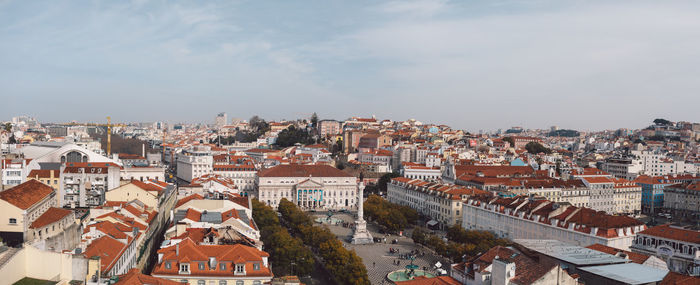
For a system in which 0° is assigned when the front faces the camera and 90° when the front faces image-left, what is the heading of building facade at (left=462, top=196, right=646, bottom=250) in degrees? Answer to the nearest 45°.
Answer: approximately 45°

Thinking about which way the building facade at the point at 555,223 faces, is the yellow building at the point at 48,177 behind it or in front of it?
in front

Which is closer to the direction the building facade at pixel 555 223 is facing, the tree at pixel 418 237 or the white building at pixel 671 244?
the tree

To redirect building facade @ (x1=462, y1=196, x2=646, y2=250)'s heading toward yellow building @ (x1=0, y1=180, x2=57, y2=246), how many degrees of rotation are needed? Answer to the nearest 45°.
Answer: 0° — it already faces it

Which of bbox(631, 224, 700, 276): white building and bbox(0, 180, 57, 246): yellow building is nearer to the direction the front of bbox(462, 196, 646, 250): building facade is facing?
the yellow building
